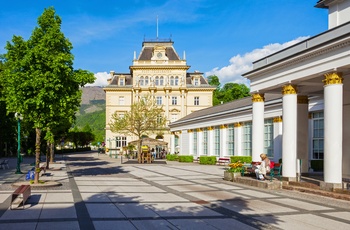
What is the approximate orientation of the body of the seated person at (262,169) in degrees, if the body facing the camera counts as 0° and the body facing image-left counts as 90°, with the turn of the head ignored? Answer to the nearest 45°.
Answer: approximately 90°

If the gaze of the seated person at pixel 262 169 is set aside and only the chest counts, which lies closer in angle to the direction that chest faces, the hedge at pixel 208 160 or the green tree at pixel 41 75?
the green tree

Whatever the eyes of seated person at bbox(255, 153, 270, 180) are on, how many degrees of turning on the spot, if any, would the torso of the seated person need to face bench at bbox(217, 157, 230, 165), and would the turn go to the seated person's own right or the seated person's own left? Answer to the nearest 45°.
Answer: approximately 90° to the seated person's own right

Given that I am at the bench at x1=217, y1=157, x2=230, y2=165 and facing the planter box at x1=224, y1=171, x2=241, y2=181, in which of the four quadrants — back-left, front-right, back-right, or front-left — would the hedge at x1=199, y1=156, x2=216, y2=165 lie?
back-right

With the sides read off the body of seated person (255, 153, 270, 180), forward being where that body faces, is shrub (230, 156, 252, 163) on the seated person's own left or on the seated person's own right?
on the seated person's own right

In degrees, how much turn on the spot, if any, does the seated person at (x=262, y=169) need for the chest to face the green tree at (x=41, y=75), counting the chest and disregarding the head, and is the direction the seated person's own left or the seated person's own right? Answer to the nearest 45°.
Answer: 0° — they already face it

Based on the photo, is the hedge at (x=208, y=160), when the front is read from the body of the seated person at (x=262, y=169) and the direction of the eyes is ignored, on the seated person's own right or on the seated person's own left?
on the seated person's own right

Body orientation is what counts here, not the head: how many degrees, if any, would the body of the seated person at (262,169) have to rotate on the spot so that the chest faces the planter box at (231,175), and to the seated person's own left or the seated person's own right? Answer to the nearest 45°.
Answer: approximately 45° to the seated person's own right
